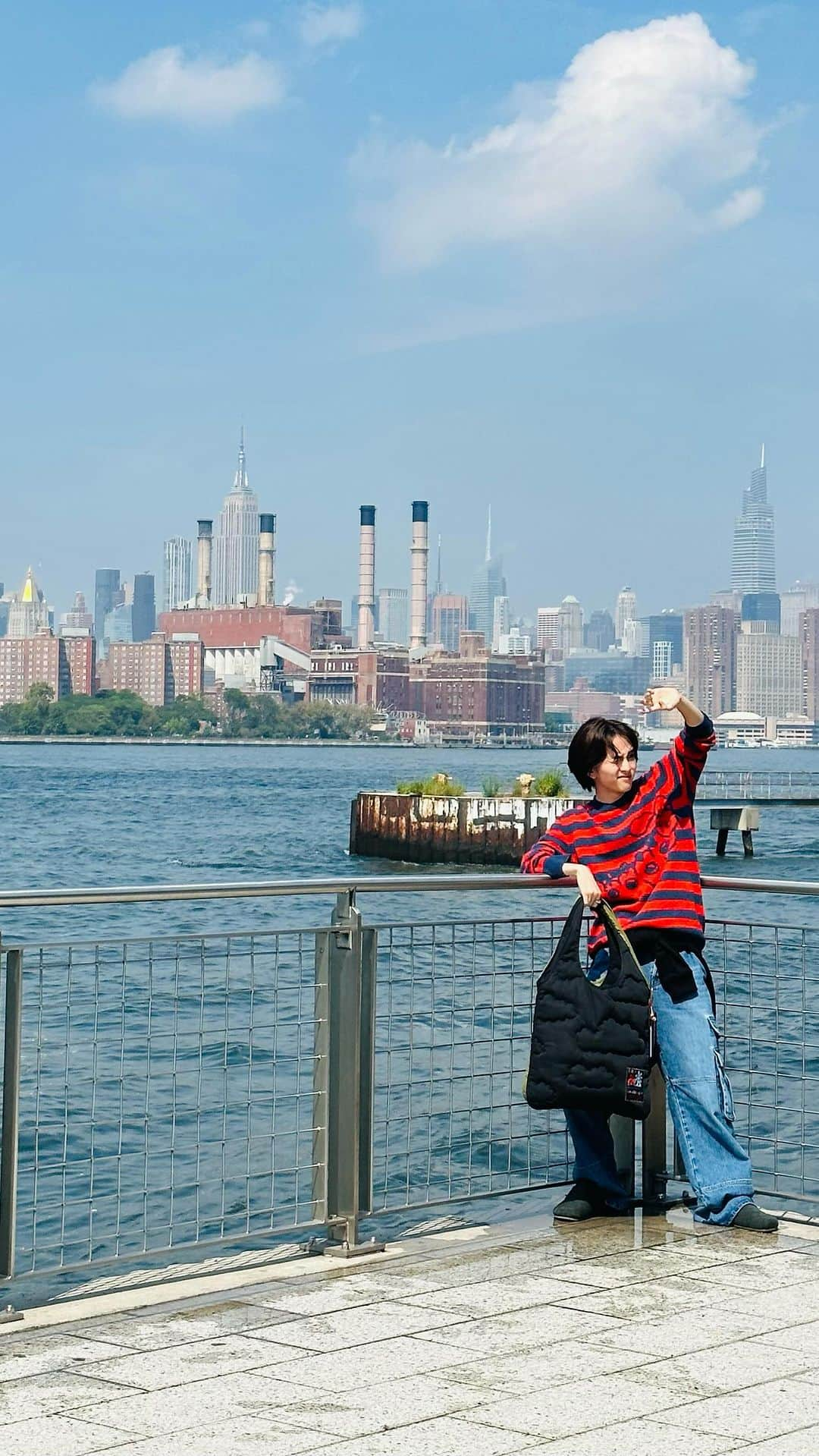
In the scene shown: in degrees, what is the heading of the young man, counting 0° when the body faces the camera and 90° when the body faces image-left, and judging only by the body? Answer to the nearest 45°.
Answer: approximately 0°

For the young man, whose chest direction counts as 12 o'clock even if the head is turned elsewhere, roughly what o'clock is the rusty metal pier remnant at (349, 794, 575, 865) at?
The rusty metal pier remnant is roughly at 6 o'clock from the young man.
